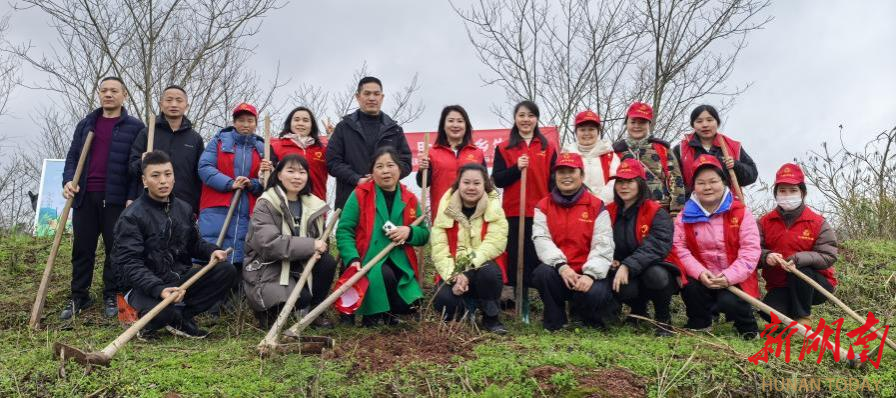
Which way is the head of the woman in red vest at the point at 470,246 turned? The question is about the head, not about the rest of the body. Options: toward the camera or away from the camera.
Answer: toward the camera

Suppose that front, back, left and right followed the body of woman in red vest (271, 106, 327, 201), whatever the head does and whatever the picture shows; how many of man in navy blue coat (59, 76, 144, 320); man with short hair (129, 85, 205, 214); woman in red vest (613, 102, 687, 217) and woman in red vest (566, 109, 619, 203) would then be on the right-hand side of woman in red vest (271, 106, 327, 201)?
2

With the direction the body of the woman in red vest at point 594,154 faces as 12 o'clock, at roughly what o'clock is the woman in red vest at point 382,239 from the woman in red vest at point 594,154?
the woman in red vest at point 382,239 is roughly at 2 o'clock from the woman in red vest at point 594,154.

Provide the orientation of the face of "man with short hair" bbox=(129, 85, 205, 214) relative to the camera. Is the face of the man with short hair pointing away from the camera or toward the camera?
toward the camera

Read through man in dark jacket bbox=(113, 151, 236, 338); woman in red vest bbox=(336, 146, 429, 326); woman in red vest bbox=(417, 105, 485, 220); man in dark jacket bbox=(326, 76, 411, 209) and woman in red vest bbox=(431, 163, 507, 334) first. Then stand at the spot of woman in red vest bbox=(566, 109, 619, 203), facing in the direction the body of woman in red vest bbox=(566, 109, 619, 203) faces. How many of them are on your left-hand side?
0

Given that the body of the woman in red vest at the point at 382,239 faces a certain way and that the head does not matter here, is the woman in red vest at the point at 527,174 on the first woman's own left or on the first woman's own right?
on the first woman's own left

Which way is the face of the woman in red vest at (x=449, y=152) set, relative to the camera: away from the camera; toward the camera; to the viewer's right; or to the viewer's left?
toward the camera

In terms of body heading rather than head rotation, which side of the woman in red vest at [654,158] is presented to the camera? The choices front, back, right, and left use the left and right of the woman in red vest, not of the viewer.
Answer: front

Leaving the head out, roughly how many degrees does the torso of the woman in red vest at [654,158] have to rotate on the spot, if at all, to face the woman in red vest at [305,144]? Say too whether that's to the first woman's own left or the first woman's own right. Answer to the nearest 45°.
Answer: approximately 90° to the first woman's own right

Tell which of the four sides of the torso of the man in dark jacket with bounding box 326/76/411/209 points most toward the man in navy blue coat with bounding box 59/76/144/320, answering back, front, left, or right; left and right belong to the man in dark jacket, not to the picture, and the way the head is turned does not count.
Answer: right

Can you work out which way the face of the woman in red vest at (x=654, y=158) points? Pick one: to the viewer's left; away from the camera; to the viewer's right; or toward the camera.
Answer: toward the camera

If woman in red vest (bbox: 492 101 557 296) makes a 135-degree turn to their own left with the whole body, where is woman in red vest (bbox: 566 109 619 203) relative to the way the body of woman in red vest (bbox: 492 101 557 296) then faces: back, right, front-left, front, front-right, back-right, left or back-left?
front-right

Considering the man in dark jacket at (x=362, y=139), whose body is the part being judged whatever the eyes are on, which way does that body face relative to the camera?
toward the camera

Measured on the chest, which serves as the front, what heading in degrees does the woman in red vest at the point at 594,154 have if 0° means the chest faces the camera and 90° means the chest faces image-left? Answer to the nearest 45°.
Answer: approximately 0°

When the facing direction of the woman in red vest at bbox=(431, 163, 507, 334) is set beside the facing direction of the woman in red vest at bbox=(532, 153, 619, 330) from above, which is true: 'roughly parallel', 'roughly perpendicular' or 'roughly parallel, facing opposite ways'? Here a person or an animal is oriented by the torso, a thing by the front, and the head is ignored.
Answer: roughly parallel
